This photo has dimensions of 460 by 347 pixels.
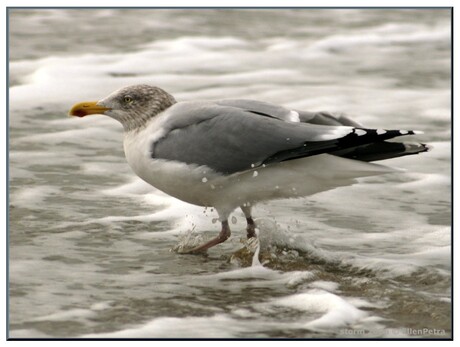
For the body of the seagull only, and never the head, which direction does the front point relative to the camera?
to the viewer's left
